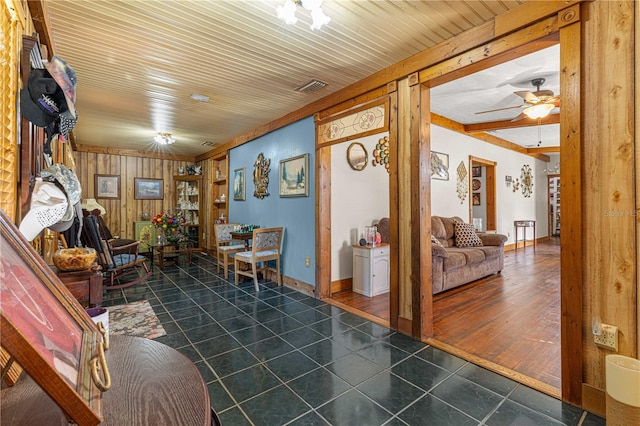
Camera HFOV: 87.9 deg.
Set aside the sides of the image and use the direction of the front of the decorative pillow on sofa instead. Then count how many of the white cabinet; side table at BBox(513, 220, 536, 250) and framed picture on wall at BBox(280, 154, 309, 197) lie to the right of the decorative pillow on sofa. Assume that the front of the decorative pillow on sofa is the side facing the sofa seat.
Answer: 2

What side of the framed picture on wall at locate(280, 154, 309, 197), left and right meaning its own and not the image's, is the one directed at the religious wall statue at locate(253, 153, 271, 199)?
right

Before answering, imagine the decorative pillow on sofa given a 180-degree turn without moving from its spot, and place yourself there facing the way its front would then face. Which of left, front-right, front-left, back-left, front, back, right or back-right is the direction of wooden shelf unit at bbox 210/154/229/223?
front-left

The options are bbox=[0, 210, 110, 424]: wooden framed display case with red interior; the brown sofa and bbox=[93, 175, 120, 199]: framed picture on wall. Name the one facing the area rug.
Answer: the framed picture on wall

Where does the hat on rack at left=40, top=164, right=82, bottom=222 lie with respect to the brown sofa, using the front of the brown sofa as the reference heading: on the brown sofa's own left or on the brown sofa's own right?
on the brown sofa's own right

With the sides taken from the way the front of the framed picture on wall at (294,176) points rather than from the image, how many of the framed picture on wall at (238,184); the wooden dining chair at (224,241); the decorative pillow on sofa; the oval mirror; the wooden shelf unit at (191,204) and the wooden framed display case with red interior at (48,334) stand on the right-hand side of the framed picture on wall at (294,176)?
3

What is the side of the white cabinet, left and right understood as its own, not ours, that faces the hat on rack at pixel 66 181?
right

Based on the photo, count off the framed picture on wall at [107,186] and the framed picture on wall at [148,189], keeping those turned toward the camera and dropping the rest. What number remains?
2

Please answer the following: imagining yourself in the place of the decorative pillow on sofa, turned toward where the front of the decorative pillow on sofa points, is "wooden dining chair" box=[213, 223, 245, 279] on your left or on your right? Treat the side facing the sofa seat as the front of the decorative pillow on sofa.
on your right

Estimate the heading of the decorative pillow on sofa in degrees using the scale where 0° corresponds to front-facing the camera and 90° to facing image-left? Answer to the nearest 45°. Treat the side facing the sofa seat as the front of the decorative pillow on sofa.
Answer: approximately 315°
